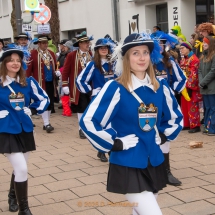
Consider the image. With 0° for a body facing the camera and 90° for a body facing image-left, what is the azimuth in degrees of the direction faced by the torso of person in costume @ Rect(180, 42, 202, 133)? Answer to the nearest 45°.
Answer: approximately 45°

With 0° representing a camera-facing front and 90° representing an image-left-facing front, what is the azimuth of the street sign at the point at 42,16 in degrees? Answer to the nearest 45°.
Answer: approximately 0°
